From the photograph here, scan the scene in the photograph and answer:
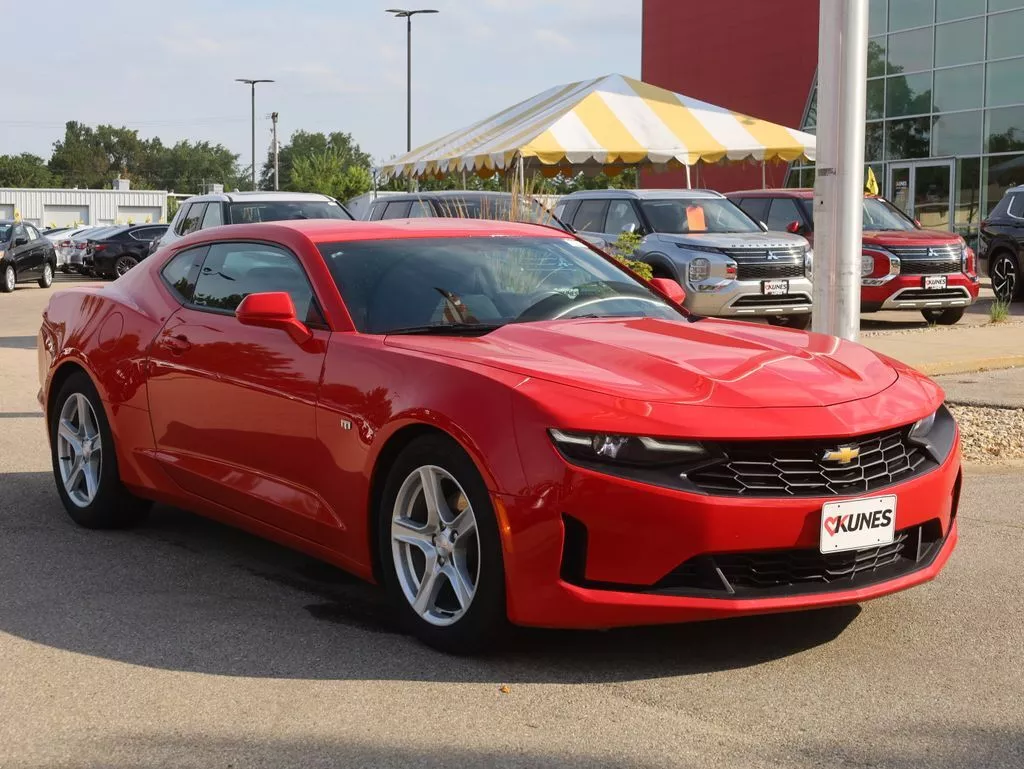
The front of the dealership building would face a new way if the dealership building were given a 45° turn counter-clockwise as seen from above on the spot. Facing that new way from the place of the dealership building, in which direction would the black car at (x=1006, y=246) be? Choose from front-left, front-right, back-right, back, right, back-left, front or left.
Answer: front

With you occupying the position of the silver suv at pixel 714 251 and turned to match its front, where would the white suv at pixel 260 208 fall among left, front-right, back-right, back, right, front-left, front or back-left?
back-right

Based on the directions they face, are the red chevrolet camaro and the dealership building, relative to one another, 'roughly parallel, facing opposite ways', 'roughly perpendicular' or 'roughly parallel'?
roughly perpendicular

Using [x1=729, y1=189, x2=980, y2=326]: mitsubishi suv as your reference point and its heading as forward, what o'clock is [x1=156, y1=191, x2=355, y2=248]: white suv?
The white suv is roughly at 4 o'clock from the mitsubishi suv.

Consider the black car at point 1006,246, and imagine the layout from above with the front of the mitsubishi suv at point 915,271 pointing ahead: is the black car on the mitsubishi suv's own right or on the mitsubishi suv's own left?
on the mitsubishi suv's own left

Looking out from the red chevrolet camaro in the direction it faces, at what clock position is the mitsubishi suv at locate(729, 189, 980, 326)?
The mitsubishi suv is roughly at 8 o'clock from the red chevrolet camaro.

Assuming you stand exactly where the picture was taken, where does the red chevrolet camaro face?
facing the viewer and to the right of the viewer

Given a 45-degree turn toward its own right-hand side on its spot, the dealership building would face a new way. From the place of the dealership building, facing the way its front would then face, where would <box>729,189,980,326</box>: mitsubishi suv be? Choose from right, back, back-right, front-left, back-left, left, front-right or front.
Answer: left

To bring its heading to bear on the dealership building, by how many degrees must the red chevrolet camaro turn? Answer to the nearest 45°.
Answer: approximately 135° to its left

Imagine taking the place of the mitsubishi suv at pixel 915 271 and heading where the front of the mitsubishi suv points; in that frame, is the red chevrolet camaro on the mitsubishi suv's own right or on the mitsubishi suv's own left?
on the mitsubishi suv's own right

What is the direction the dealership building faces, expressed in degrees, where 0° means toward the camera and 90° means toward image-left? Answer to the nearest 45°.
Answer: approximately 45°

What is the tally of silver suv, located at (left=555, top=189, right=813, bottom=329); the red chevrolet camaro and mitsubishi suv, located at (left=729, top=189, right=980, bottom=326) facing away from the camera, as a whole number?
0

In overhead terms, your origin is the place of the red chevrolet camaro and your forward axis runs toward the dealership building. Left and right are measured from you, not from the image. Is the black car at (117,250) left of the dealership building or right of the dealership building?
left

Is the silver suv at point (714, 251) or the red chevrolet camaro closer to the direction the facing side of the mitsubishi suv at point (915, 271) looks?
the red chevrolet camaro

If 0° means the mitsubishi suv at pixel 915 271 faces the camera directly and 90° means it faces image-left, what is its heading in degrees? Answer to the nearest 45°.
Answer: approximately 315°

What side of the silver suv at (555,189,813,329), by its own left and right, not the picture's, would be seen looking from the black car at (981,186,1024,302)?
left
